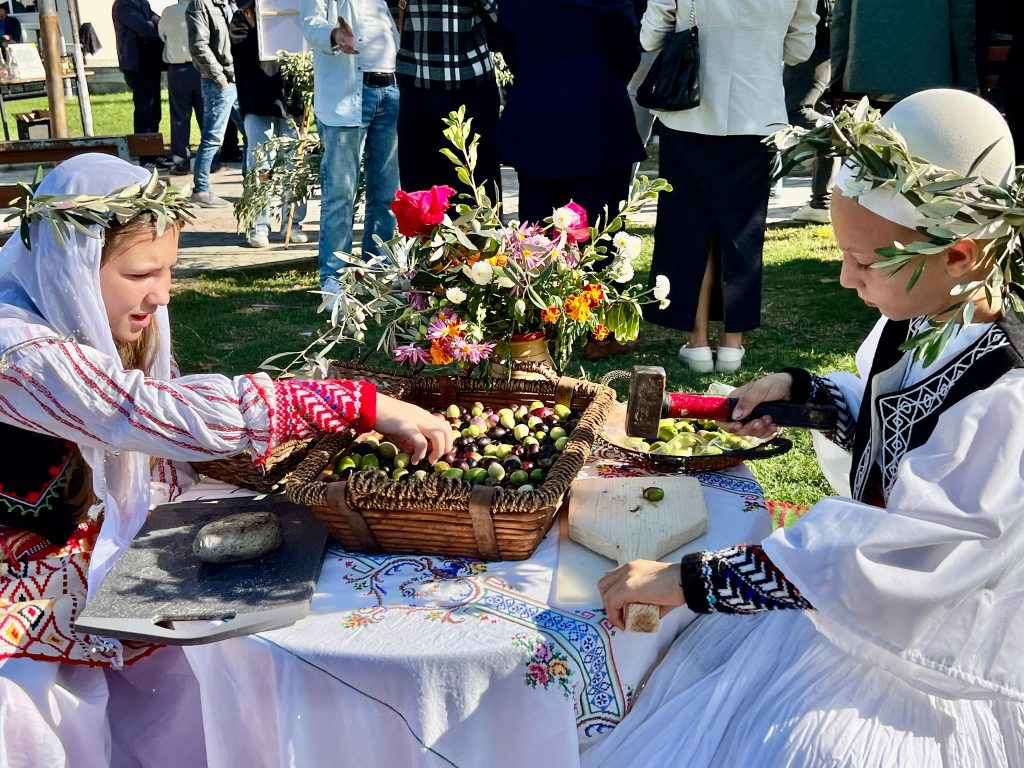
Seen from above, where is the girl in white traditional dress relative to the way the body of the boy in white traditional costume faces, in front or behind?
in front

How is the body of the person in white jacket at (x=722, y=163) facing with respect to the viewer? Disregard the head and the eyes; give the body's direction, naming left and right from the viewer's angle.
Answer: facing away from the viewer

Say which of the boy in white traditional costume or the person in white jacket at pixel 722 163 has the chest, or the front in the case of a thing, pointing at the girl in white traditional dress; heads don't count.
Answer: the boy in white traditional costume

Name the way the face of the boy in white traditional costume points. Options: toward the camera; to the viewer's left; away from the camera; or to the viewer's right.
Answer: to the viewer's left

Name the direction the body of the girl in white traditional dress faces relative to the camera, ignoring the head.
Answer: to the viewer's right

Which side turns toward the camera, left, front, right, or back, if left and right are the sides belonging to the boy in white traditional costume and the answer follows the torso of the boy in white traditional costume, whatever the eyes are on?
left
